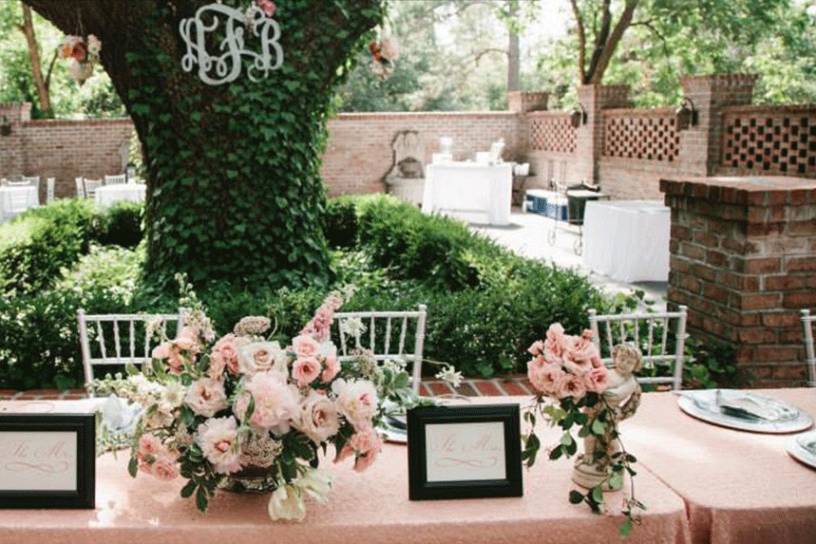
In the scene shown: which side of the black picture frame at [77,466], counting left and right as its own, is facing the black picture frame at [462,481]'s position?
left

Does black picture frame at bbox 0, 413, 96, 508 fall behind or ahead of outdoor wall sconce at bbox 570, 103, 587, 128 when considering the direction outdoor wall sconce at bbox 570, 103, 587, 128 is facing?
ahead

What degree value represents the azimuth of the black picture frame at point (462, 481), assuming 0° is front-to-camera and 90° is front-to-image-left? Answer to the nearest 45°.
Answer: approximately 0°

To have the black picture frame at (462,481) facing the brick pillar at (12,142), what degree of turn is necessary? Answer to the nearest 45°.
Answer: approximately 135° to its right

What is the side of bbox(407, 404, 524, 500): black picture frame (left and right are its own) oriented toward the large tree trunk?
back

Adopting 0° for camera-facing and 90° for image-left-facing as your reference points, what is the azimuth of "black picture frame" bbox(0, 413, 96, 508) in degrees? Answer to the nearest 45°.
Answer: approximately 0°

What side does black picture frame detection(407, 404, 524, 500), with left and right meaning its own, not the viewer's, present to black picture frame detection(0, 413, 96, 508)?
right

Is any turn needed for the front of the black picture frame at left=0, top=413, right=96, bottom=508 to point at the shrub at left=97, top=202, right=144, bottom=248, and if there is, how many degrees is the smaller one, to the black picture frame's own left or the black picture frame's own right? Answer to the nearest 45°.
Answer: approximately 180°

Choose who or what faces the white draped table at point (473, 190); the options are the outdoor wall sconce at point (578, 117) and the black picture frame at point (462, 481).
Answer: the outdoor wall sconce

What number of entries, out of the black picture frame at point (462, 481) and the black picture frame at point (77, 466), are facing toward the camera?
2

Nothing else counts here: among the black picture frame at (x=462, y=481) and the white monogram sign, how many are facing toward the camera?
2

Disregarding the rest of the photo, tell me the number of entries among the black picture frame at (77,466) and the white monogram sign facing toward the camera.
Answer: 2
